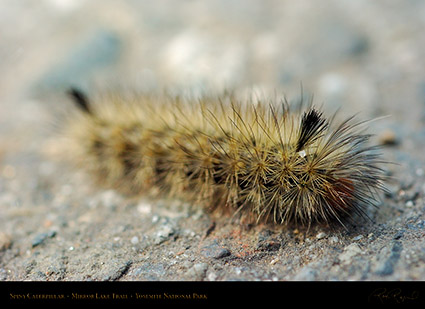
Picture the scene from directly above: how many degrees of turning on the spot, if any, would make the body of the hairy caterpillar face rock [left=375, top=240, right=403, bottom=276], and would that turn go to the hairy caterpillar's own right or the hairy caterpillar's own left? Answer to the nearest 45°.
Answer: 0° — it already faces it

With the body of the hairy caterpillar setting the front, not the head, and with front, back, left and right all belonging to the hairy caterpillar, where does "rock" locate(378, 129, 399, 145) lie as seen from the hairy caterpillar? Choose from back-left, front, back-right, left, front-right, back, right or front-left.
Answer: left

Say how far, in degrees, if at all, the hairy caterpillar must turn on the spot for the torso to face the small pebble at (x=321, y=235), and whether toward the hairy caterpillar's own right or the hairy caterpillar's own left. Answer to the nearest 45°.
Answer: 0° — it already faces it

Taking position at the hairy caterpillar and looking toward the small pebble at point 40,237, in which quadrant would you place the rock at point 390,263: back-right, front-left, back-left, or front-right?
back-left

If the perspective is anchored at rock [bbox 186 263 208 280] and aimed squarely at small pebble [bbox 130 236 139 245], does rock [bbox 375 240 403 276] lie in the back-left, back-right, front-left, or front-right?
back-right

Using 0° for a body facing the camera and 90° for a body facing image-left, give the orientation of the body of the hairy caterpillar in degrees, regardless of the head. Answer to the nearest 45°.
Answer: approximately 315°

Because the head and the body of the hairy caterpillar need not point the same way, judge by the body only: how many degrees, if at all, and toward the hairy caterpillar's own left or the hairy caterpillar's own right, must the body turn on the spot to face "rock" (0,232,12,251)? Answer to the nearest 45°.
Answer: approximately 135° to the hairy caterpillar's own right
